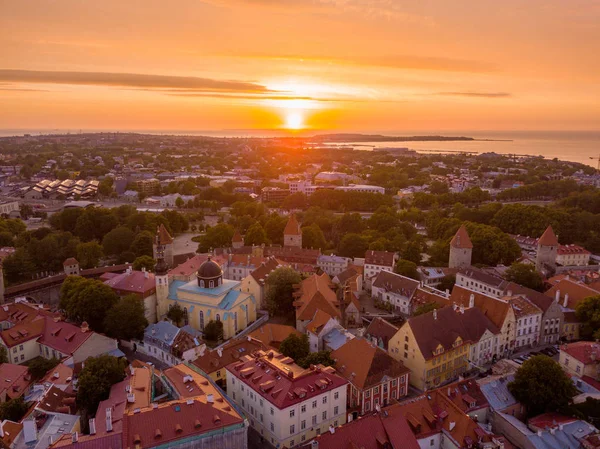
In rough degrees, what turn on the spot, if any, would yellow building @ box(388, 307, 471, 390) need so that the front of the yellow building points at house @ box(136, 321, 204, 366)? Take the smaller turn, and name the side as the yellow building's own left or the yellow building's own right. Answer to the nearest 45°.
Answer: approximately 135° to the yellow building's own right

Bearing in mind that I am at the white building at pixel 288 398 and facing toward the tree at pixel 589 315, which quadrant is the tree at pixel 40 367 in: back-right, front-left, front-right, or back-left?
back-left

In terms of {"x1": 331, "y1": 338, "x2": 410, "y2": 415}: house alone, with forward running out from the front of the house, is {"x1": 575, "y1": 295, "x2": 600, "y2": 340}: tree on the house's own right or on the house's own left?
on the house's own left

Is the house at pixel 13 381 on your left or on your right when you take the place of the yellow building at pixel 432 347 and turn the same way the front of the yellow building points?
on your right

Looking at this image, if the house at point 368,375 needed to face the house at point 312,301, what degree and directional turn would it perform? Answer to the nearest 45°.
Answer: approximately 180°

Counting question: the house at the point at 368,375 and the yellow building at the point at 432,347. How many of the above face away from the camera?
0

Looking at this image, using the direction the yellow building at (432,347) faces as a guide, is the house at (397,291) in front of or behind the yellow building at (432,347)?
behind

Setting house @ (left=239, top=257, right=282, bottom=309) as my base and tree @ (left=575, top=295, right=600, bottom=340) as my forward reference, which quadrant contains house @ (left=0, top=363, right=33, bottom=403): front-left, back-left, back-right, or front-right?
back-right

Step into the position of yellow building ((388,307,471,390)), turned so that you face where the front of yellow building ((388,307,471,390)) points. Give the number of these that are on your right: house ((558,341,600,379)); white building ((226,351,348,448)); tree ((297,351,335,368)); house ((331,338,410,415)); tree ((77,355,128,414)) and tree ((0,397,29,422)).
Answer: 5

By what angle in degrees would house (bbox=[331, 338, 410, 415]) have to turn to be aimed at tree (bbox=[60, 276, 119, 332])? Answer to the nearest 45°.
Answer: approximately 135° to its right

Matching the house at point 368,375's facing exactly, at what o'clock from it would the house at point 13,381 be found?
the house at point 13,381 is roughly at 4 o'clock from the house at point 368,375.
